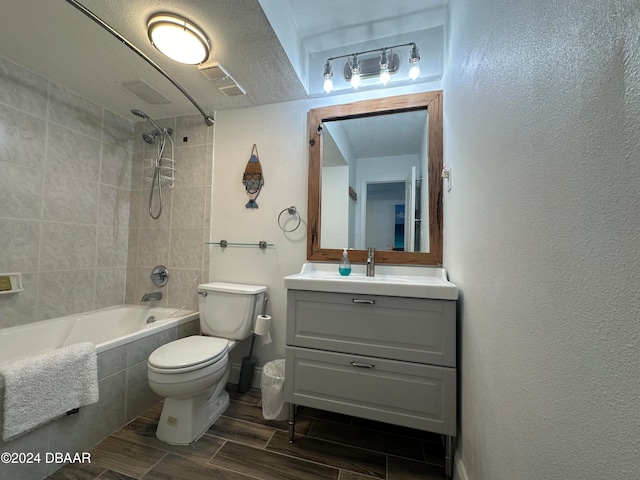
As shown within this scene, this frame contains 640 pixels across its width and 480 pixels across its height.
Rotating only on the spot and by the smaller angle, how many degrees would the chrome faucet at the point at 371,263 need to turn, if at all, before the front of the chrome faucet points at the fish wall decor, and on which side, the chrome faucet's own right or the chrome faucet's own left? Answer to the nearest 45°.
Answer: approximately 90° to the chrome faucet's own right

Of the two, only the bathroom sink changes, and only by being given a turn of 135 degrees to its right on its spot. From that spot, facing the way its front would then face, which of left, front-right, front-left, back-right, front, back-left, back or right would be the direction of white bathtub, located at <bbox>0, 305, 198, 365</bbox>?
front-left

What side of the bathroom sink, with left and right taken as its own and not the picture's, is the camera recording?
front

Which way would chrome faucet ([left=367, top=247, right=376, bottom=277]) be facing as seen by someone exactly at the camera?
facing the viewer

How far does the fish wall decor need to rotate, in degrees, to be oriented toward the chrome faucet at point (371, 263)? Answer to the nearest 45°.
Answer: approximately 45° to its left

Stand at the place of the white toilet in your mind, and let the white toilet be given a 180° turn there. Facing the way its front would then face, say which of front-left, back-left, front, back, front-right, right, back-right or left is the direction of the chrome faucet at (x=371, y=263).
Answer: front-right

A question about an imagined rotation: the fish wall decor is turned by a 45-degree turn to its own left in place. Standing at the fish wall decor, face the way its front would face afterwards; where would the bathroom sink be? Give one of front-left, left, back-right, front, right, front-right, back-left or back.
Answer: front

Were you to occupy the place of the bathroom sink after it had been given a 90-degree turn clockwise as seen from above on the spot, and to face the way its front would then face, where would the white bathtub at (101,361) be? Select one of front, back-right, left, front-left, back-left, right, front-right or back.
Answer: front

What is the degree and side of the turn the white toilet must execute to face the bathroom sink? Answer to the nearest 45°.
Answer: approximately 90° to its left
